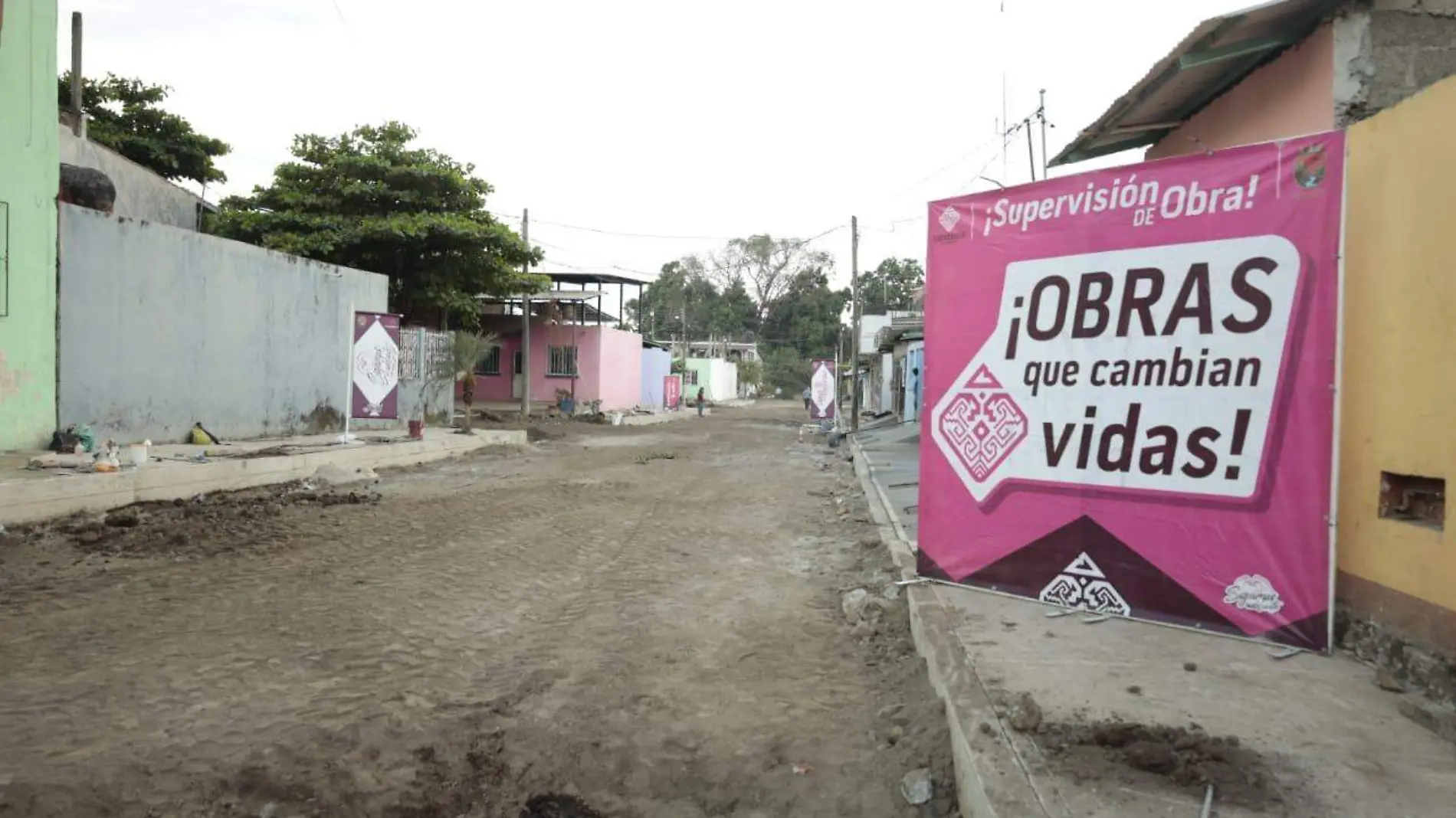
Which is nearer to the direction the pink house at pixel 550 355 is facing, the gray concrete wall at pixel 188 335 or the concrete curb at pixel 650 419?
the gray concrete wall

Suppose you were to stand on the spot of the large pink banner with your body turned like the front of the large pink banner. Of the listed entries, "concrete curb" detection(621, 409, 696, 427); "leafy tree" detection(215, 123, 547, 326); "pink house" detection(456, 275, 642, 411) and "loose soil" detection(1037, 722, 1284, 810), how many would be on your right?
3

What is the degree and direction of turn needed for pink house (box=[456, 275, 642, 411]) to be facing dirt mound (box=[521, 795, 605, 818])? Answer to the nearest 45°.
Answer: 0° — it already faces it

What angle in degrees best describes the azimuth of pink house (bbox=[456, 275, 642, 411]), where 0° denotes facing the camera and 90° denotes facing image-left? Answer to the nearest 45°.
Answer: approximately 0°

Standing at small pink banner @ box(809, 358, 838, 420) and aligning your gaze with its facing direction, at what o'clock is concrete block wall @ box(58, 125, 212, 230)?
The concrete block wall is roughly at 2 o'clock from the small pink banner.

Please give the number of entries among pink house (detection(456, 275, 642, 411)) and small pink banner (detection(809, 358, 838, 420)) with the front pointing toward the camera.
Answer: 2

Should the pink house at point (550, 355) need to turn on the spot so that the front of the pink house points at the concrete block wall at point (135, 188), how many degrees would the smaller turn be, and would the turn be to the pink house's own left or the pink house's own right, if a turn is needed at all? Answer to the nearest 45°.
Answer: approximately 45° to the pink house's own right

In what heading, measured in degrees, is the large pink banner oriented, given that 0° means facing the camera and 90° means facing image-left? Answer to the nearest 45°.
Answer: approximately 45°

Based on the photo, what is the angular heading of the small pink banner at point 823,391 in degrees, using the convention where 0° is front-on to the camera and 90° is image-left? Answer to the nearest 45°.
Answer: approximately 0°

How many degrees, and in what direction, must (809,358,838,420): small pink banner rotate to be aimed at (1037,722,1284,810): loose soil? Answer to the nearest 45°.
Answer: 0° — it already faces it

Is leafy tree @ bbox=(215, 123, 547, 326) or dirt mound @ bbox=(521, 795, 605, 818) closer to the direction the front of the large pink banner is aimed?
the dirt mound

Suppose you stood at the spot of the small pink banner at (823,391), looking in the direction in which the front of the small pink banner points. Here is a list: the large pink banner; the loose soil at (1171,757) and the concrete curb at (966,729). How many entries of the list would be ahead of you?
3

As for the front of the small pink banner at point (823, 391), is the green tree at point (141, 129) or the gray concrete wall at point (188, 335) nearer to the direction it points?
the gray concrete wall
